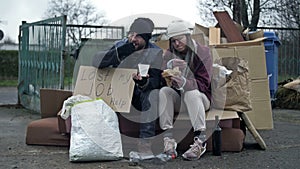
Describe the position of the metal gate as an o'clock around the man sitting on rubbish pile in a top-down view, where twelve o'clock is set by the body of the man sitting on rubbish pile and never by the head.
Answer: The metal gate is roughly at 5 o'clock from the man sitting on rubbish pile.

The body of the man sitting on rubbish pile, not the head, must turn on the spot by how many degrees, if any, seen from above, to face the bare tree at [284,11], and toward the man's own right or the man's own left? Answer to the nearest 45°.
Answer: approximately 135° to the man's own left

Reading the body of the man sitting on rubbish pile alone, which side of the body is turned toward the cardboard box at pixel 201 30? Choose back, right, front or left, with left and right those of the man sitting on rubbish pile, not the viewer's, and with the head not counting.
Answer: back

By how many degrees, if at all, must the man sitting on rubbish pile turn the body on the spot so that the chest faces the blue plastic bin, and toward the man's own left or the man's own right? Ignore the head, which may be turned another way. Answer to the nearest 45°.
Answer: approximately 135° to the man's own left

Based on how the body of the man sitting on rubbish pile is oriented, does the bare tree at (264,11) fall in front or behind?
behind

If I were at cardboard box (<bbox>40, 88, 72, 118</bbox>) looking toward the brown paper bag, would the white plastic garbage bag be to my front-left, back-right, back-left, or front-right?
front-right

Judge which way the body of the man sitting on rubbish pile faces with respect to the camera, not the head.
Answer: toward the camera

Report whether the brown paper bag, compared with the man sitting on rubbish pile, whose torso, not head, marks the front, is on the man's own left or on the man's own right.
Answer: on the man's own left

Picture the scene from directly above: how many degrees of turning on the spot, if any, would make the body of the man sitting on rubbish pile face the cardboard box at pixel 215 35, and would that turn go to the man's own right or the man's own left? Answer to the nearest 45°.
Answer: approximately 135° to the man's own left

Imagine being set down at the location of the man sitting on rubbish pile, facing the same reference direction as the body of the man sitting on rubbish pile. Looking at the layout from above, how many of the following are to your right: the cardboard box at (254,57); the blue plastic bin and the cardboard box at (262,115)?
0
